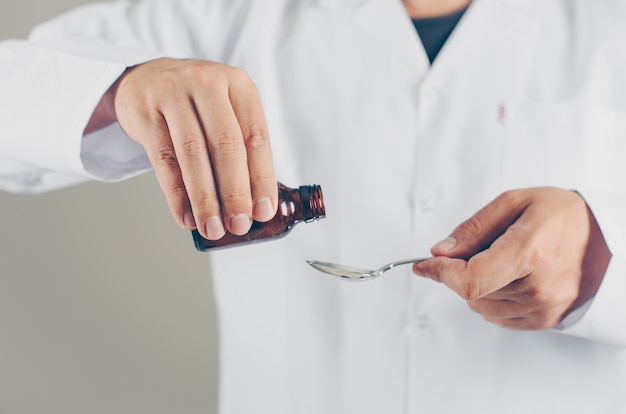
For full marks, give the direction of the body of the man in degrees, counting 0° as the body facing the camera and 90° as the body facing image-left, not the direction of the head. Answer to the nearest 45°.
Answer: approximately 0°
